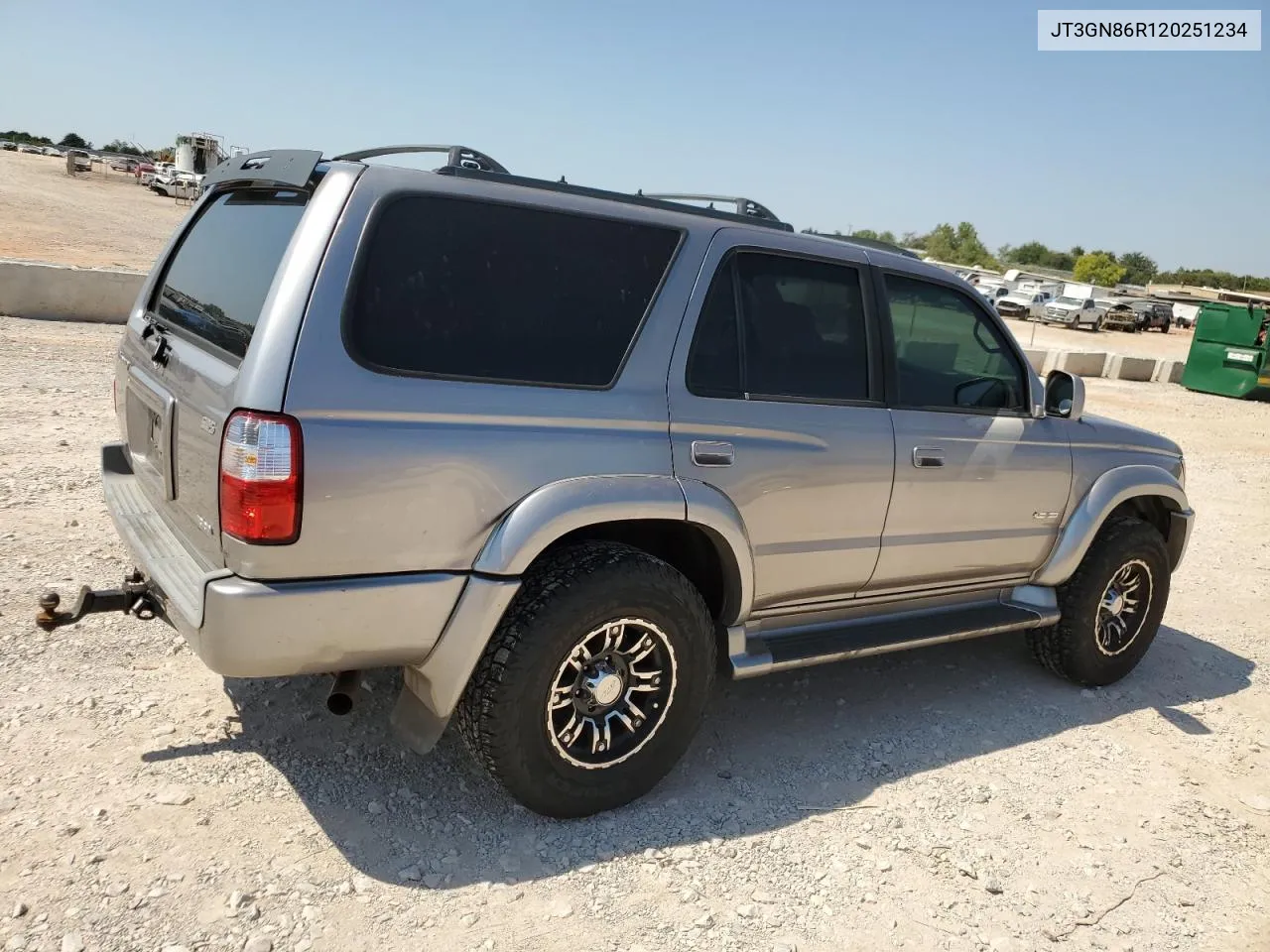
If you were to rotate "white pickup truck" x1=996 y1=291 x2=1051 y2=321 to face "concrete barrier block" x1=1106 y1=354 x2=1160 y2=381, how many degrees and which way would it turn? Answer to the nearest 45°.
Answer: approximately 45° to its left

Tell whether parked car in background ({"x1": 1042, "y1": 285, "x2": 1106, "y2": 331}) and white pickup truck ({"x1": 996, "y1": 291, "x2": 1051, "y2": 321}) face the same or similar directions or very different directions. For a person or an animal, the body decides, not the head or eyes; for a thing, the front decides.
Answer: same or similar directions

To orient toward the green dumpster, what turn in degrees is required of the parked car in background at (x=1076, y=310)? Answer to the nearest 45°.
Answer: approximately 45° to its left

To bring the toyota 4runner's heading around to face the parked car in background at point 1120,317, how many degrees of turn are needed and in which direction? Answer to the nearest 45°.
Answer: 0° — it already faces it

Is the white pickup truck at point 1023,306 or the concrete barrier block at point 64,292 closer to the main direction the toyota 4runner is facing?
the white pickup truck

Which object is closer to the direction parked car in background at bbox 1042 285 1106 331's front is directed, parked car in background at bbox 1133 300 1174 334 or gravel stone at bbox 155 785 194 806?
the gravel stone

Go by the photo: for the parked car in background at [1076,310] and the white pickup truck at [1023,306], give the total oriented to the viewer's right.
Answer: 0

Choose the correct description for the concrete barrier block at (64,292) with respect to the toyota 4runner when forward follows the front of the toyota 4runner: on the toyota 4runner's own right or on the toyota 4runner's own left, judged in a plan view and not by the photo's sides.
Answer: on the toyota 4runner's own left

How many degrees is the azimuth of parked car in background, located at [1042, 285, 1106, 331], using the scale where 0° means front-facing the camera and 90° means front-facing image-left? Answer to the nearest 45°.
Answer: approximately 45°

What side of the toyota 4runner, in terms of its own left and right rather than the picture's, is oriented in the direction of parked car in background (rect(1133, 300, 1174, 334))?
front

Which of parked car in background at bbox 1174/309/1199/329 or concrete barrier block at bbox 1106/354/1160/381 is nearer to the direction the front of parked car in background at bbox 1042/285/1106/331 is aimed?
the concrete barrier block

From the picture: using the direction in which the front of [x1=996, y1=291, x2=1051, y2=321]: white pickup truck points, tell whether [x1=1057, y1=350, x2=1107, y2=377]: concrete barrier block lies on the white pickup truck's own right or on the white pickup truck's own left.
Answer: on the white pickup truck's own left

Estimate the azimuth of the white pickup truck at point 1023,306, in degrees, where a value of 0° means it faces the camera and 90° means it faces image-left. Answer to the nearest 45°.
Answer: approximately 45°

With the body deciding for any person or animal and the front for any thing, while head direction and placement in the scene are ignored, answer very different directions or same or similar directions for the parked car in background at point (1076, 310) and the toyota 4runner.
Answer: very different directions

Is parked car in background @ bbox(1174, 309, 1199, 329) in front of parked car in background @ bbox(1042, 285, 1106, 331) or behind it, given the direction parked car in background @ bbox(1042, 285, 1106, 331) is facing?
behind
